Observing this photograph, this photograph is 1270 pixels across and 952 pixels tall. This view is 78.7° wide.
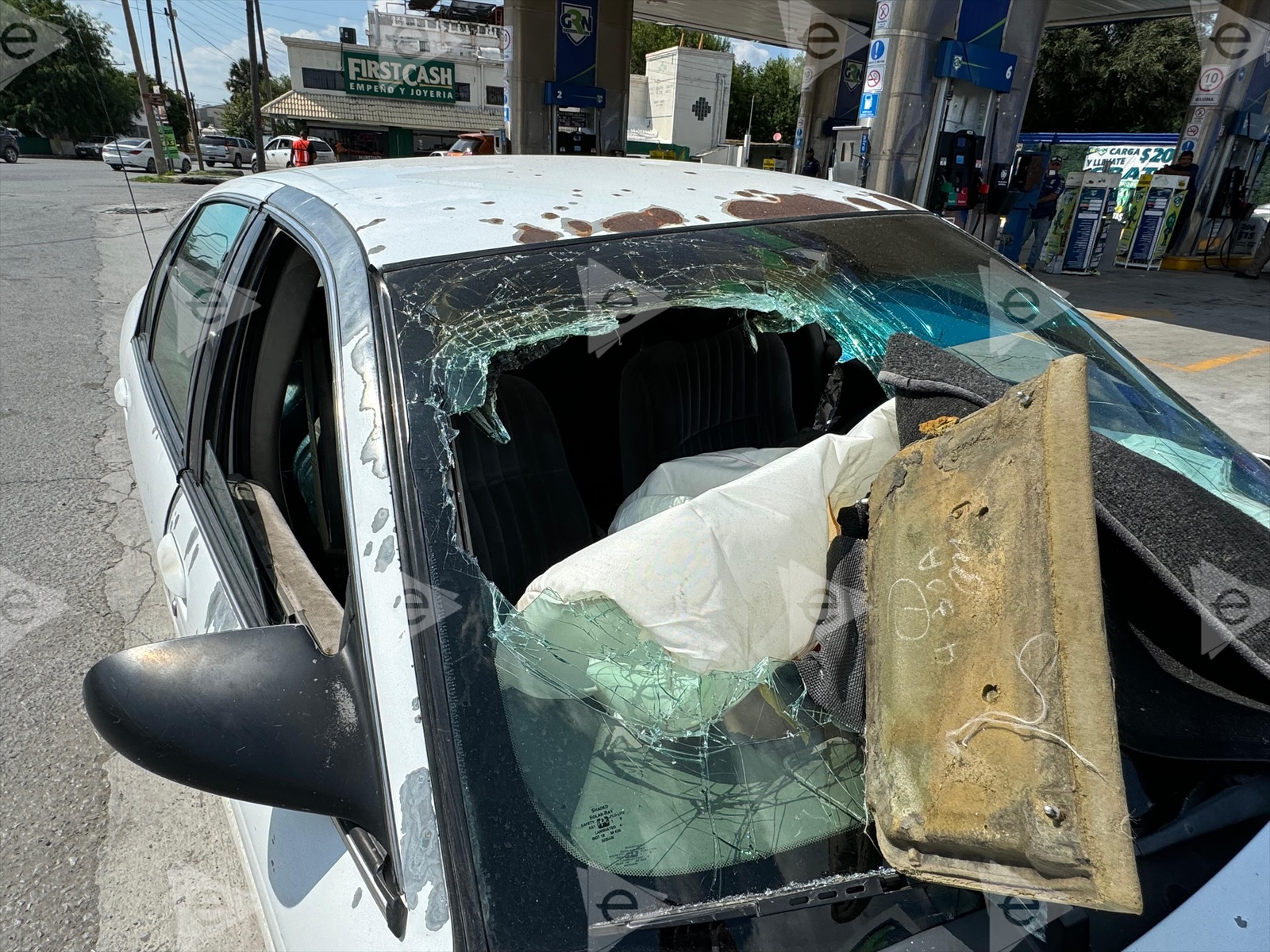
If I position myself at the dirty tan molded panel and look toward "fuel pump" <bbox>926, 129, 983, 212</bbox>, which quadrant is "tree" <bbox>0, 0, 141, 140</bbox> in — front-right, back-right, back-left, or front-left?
front-left

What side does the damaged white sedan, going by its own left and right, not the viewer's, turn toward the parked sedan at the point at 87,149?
back

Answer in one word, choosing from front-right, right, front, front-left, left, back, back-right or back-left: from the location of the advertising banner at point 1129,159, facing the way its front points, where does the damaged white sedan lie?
front

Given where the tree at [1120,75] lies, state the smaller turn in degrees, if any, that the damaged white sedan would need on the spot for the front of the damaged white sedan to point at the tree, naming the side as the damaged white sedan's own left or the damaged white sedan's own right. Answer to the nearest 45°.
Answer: approximately 90° to the damaged white sedan's own left

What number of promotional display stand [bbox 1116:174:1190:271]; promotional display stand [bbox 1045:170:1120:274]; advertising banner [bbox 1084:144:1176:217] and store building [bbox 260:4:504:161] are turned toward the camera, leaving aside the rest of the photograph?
4

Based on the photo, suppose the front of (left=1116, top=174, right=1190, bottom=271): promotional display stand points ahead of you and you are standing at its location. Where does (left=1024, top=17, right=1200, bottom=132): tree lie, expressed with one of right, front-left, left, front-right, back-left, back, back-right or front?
back

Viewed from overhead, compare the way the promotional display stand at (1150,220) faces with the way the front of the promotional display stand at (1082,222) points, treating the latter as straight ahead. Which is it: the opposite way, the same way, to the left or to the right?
the same way

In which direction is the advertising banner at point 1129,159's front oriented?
toward the camera

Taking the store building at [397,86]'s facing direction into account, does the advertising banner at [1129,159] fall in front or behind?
in front

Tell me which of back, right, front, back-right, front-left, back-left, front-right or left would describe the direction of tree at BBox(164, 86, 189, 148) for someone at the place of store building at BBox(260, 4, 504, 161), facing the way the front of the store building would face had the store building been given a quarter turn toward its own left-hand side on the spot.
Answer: back

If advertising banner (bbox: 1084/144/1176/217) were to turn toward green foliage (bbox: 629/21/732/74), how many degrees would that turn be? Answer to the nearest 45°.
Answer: approximately 135° to its right

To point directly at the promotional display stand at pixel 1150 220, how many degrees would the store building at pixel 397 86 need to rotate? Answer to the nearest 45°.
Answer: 0° — it already faces it

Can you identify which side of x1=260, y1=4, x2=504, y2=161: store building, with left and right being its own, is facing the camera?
front

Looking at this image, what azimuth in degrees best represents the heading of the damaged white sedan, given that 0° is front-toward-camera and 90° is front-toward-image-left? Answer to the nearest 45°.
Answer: approximately 315°

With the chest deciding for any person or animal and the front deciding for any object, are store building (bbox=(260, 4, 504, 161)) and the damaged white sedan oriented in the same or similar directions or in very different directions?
same or similar directions

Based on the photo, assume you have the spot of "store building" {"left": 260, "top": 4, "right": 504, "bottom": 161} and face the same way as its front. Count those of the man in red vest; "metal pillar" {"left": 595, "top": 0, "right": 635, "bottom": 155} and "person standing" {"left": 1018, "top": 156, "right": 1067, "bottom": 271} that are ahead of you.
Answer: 3
